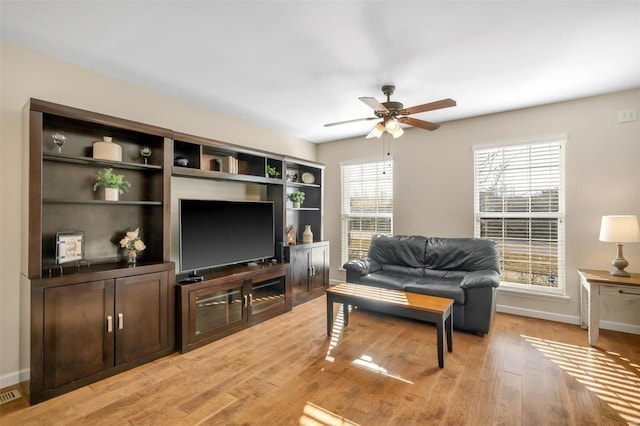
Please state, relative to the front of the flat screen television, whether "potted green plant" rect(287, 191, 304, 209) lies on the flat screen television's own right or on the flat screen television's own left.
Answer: on the flat screen television's own left

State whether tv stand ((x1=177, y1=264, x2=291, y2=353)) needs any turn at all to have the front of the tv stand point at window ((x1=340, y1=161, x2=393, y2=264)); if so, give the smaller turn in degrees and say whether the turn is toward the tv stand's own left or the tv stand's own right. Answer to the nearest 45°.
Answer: approximately 90° to the tv stand's own left

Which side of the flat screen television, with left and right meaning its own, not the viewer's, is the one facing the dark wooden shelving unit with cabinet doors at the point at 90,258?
right

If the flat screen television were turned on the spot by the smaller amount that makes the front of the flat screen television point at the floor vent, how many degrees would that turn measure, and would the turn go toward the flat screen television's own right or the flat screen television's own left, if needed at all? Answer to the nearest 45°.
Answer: approximately 90° to the flat screen television's own right

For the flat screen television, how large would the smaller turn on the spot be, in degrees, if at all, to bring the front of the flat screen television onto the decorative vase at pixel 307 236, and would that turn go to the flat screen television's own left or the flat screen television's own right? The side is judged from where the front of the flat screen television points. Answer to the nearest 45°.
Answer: approximately 90° to the flat screen television's own left

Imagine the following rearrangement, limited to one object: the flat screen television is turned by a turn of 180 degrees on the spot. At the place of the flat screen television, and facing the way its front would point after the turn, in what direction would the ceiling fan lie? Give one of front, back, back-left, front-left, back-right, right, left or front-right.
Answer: back

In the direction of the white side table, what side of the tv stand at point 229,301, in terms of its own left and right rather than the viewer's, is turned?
front

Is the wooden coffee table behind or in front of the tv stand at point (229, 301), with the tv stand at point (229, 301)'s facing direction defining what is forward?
in front

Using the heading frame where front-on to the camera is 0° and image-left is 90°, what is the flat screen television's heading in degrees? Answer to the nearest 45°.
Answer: approximately 315°

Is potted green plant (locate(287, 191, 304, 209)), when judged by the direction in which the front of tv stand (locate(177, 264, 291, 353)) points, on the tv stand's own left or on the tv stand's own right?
on the tv stand's own left

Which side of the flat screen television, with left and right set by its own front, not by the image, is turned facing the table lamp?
front

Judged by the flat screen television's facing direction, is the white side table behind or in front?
in front

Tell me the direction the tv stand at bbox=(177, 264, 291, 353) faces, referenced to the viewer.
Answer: facing the viewer and to the right of the viewer
